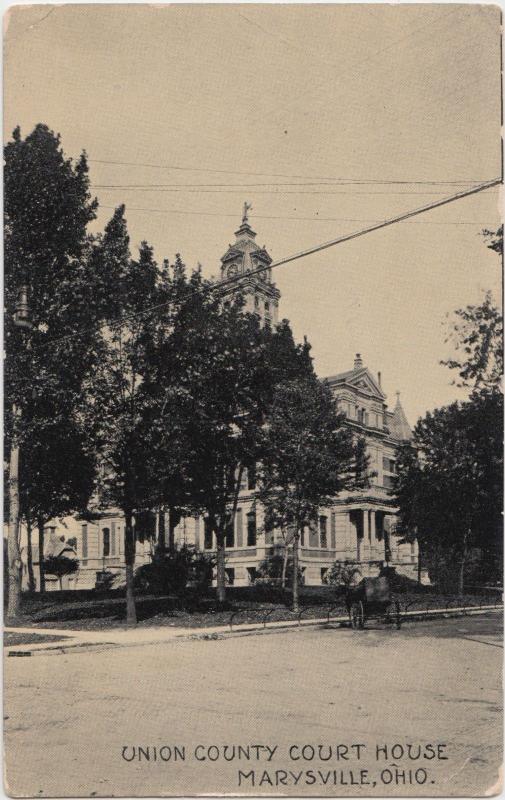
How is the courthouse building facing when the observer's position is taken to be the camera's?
facing the viewer and to the right of the viewer

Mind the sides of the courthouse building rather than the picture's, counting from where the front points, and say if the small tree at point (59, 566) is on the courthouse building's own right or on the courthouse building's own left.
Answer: on the courthouse building's own right

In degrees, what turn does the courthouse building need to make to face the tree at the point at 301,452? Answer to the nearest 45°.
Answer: approximately 45° to its right

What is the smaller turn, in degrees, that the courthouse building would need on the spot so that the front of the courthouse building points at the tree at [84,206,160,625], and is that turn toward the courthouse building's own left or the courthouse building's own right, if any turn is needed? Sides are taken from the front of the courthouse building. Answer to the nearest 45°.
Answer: approximately 45° to the courthouse building's own right

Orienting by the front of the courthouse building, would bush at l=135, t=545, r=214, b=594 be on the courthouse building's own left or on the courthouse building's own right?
on the courthouse building's own right

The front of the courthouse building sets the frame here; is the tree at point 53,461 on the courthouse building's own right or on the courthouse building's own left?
on the courthouse building's own right
